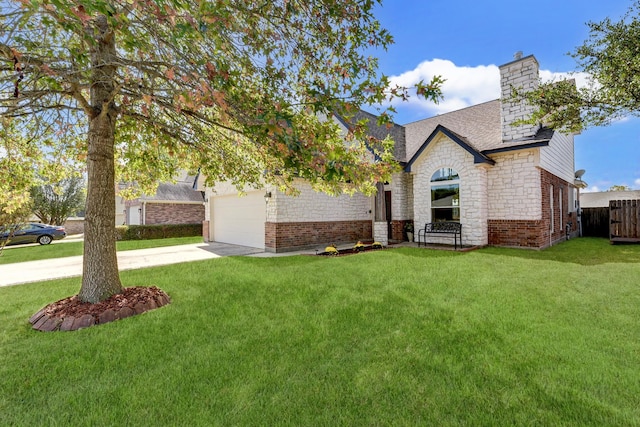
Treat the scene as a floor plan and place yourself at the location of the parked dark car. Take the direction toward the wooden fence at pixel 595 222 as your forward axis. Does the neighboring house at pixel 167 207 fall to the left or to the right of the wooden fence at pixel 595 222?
left

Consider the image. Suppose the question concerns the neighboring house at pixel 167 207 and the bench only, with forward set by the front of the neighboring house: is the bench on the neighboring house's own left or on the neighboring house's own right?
on the neighboring house's own left

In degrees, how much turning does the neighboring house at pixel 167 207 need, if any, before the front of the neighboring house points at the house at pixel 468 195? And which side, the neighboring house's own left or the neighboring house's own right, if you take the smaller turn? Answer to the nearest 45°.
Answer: approximately 90° to the neighboring house's own left

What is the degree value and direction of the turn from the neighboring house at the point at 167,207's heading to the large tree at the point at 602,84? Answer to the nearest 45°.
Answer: approximately 45° to its left

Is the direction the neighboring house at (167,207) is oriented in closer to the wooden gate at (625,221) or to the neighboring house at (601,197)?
the wooden gate

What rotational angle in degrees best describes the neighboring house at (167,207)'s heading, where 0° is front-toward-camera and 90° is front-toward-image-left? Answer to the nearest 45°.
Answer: approximately 45°

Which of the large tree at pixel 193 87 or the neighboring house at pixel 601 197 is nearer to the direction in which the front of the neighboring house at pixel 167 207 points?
the large tree

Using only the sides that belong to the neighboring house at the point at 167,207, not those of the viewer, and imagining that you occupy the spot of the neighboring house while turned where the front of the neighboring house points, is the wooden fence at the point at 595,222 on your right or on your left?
on your left

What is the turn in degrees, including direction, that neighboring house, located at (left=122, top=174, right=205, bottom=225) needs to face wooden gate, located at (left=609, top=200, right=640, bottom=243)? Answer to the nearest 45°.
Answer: approximately 90° to its left
